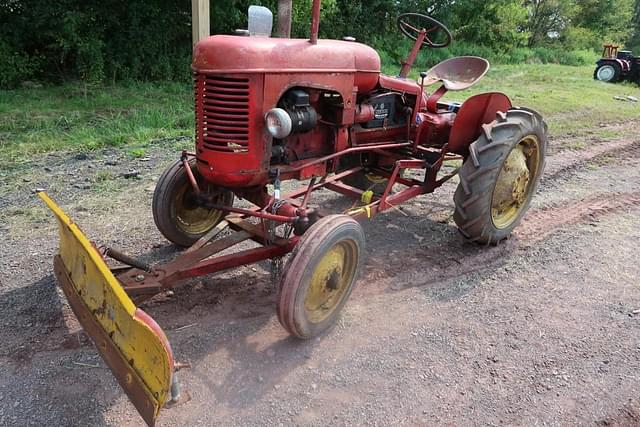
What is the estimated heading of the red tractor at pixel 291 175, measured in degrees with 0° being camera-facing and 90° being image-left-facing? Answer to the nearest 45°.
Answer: approximately 45°

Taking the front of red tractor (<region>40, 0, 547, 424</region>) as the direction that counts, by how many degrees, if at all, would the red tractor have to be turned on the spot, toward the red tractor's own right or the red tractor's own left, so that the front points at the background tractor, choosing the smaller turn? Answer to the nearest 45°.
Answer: approximately 180°
